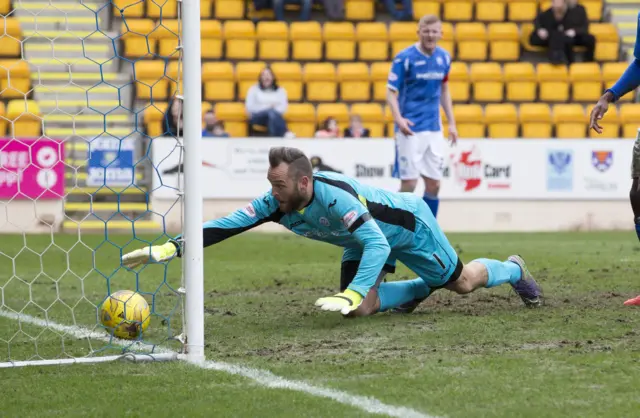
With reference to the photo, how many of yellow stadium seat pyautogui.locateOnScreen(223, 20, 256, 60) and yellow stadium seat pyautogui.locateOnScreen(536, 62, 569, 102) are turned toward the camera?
2

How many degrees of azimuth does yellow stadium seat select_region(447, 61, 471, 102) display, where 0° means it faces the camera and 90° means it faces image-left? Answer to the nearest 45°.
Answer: approximately 0°

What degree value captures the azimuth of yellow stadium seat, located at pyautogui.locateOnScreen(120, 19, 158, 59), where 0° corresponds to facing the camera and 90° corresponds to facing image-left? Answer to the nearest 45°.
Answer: approximately 0°

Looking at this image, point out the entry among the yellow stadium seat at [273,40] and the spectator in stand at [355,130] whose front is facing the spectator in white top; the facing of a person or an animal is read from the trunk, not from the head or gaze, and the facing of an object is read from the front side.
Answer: the yellow stadium seat

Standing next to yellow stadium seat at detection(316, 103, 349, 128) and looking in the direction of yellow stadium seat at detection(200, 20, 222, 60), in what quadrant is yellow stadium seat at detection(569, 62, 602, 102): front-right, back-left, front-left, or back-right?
back-right

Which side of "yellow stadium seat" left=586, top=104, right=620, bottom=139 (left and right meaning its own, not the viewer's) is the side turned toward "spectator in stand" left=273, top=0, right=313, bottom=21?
right

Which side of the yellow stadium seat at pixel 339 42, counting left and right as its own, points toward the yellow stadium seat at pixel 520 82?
left

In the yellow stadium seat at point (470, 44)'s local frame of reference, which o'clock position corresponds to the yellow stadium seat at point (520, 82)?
the yellow stadium seat at point (520, 82) is roughly at 10 o'clock from the yellow stadium seat at point (470, 44).

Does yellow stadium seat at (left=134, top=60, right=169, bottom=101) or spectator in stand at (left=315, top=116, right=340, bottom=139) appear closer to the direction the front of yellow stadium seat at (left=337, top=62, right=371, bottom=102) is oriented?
the spectator in stand
